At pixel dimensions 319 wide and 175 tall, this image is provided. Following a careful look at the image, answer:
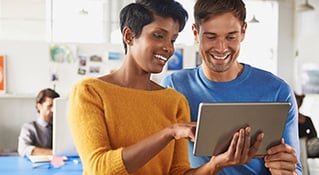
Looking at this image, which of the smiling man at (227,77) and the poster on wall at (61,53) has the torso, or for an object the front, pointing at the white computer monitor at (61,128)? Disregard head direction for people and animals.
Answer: the poster on wall

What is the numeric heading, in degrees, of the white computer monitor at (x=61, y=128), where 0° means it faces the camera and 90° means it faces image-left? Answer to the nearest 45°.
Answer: approximately 135°

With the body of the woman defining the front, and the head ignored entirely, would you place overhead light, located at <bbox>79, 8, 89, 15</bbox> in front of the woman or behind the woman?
behind

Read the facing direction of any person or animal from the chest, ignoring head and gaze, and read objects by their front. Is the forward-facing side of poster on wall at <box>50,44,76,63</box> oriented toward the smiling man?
yes

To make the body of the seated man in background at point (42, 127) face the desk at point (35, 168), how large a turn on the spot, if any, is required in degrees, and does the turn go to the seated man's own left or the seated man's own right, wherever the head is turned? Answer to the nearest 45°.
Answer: approximately 45° to the seated man's own right

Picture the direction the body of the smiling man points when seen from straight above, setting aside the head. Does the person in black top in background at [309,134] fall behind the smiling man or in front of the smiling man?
behind

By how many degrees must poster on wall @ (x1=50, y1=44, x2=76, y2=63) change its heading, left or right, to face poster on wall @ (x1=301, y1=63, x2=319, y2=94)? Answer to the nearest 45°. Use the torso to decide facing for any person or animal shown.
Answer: approximately 90° to its left

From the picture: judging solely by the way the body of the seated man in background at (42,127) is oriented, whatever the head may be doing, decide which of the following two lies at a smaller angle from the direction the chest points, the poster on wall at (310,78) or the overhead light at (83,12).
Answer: the poster on wall

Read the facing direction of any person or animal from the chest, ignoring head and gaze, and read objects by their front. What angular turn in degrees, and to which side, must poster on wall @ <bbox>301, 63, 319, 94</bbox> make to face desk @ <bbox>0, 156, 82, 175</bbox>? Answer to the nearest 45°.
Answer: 0° — it already faces it
